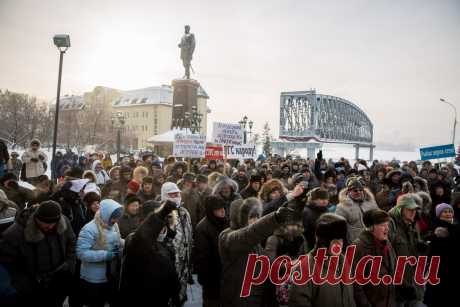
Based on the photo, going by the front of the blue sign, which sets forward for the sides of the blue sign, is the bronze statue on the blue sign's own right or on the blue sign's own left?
on the blue sign's own right

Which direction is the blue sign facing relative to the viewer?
toward the camera
